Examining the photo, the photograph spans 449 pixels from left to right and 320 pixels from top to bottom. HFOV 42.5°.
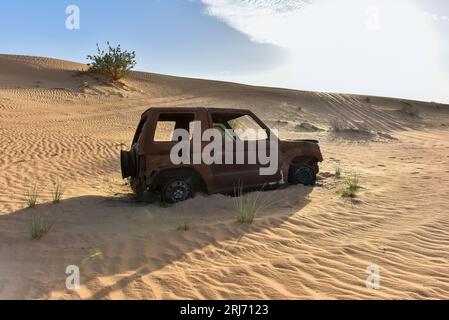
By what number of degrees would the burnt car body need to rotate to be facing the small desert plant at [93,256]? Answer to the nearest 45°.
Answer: approximately 90° to its right

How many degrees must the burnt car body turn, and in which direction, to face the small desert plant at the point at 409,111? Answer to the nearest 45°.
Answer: approximately 45° to its left

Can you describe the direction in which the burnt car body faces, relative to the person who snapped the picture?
facing to the right of the viewer

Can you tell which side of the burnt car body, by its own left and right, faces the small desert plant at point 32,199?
back

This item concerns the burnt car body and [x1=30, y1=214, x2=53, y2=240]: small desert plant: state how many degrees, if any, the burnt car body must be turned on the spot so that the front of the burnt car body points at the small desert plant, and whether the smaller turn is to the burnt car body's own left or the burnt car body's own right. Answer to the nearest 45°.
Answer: approximately 135° to the burnt car body's own right

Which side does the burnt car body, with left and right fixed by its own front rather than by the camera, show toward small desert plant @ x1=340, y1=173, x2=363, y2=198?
front
